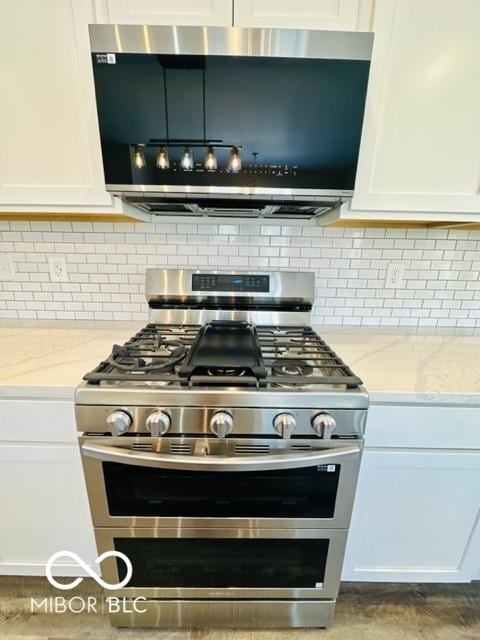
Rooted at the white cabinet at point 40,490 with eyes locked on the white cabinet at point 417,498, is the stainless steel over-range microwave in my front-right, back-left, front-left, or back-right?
front-left

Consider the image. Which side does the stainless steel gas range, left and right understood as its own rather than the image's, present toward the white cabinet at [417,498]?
left

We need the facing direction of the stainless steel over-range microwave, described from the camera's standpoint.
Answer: facing the viewer

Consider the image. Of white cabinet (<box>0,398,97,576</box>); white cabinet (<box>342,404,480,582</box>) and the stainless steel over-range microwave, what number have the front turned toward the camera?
3

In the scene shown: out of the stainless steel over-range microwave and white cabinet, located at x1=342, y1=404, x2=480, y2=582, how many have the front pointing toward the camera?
2

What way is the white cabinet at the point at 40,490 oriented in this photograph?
toward the camera

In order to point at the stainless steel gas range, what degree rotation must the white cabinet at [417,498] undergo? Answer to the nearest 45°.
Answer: approximately 45° to its right

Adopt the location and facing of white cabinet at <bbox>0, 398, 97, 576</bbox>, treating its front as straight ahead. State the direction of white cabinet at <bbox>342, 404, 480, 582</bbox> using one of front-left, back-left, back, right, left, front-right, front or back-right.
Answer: front-left
